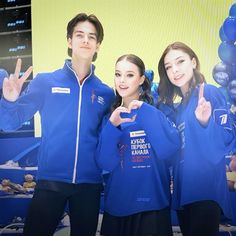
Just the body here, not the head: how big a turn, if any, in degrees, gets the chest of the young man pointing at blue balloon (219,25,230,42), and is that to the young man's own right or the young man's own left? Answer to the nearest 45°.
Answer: approximately 90° to the young man's own left

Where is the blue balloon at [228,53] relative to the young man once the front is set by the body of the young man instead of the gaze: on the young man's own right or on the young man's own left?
on the young man's own left

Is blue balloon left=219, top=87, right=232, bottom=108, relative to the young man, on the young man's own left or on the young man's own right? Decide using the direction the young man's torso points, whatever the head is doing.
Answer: on the young man's own left

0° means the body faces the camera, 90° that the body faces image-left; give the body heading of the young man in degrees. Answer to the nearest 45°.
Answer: approximately 0°
